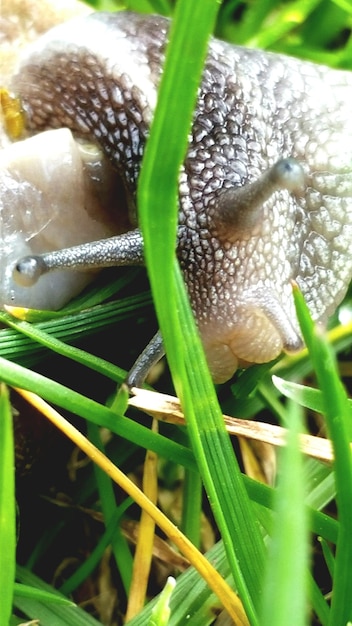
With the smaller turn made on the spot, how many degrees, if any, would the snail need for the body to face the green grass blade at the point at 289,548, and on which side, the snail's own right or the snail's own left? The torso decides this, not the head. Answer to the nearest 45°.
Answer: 0° — it already faces it

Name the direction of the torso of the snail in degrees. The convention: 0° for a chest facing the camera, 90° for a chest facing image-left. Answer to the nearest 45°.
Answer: approximately 0°
